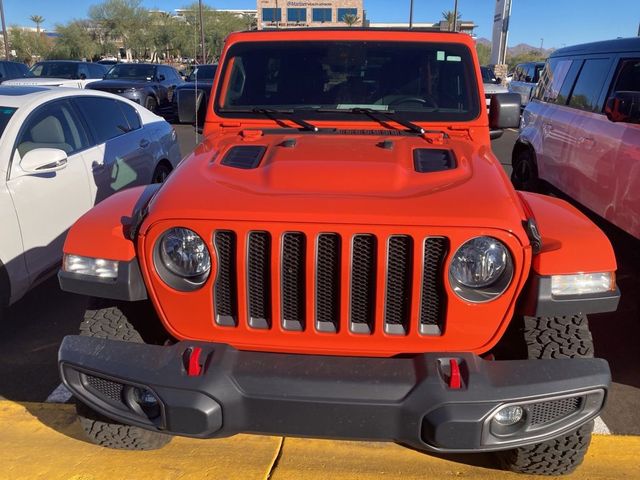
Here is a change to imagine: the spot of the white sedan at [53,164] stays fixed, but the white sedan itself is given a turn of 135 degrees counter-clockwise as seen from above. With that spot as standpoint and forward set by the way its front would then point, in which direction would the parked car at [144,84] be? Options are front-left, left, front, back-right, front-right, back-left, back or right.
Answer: left

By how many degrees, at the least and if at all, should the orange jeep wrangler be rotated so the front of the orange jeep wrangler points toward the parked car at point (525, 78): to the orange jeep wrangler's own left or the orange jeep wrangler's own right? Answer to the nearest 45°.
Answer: approximately 180°

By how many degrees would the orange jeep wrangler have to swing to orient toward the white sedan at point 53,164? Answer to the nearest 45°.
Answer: approximately 135° to its right

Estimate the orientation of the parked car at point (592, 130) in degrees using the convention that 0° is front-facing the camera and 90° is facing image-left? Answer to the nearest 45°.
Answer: approximately 315°

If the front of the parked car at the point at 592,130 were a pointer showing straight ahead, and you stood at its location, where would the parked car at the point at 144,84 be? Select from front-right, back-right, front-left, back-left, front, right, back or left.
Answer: back

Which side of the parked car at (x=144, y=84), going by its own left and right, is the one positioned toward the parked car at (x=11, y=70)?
right

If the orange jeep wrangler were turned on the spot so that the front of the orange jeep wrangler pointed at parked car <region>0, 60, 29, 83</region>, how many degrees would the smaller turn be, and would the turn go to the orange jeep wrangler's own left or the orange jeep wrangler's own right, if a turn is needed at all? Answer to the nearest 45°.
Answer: approximately 135° to the orange jeep wrangler's own right

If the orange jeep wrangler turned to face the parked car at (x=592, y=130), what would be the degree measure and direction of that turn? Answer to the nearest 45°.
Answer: approximately 135° to its left

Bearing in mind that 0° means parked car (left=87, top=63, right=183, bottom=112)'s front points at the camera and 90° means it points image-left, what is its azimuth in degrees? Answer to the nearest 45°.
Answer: approximately 45°

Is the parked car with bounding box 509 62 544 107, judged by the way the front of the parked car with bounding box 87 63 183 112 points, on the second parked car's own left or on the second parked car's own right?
on the second parked car's own left

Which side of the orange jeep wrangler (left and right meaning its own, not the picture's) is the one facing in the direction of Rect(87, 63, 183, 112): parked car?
back
